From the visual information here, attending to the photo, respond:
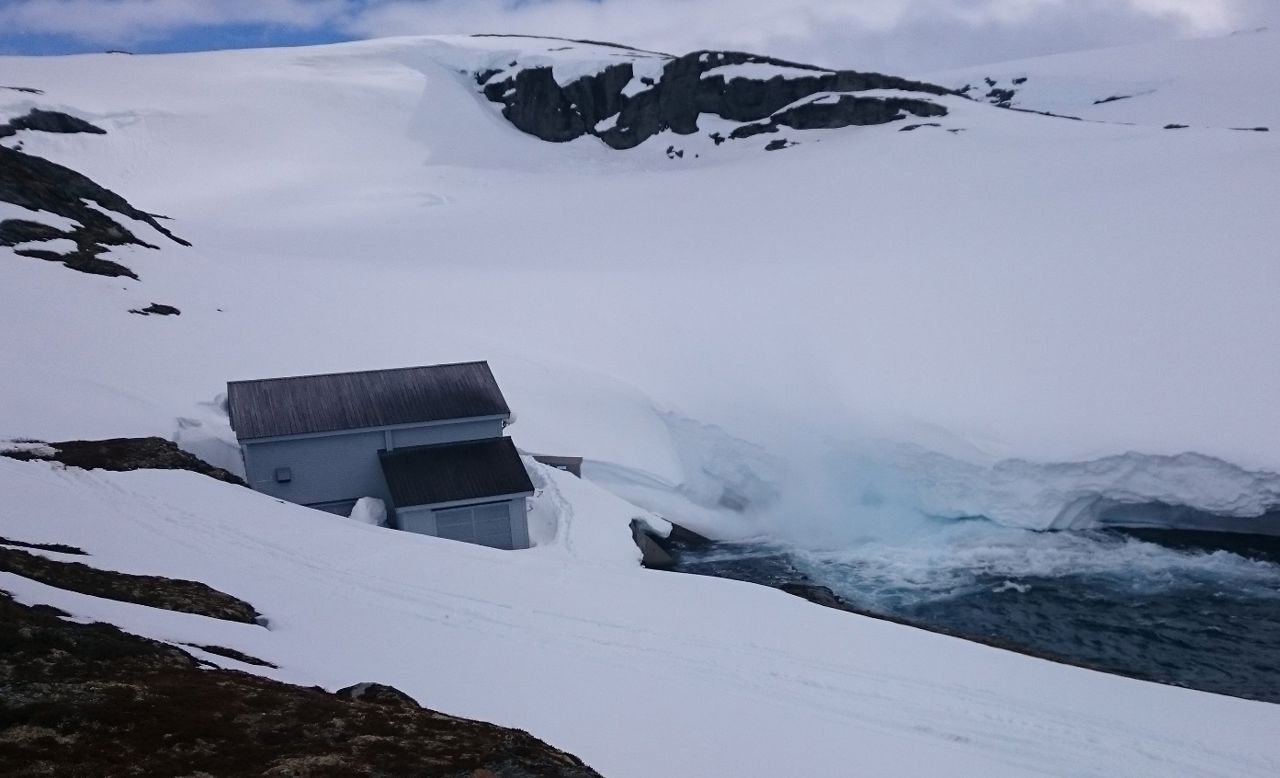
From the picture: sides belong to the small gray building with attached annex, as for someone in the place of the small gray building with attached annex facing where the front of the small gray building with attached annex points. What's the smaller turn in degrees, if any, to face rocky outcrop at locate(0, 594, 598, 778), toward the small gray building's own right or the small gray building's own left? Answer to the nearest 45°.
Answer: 0° — it already faces it

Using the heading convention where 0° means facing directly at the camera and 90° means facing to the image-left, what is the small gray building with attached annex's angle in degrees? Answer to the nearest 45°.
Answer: approximately 0°

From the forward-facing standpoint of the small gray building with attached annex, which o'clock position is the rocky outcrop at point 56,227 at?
The rocky outcrop is roughly at 5 o'clock from the small gray building with attached annex.

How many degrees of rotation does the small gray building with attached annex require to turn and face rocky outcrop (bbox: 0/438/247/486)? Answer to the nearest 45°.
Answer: approximately 90° to its right

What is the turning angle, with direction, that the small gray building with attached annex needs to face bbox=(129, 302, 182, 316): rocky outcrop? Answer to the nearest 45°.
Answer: approximately 135° to its right

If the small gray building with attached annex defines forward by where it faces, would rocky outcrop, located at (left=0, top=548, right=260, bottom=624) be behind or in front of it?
in front

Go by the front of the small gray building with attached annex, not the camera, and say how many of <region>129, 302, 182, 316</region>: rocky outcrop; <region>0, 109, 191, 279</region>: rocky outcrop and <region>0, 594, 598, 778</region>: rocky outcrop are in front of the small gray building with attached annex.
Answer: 1
